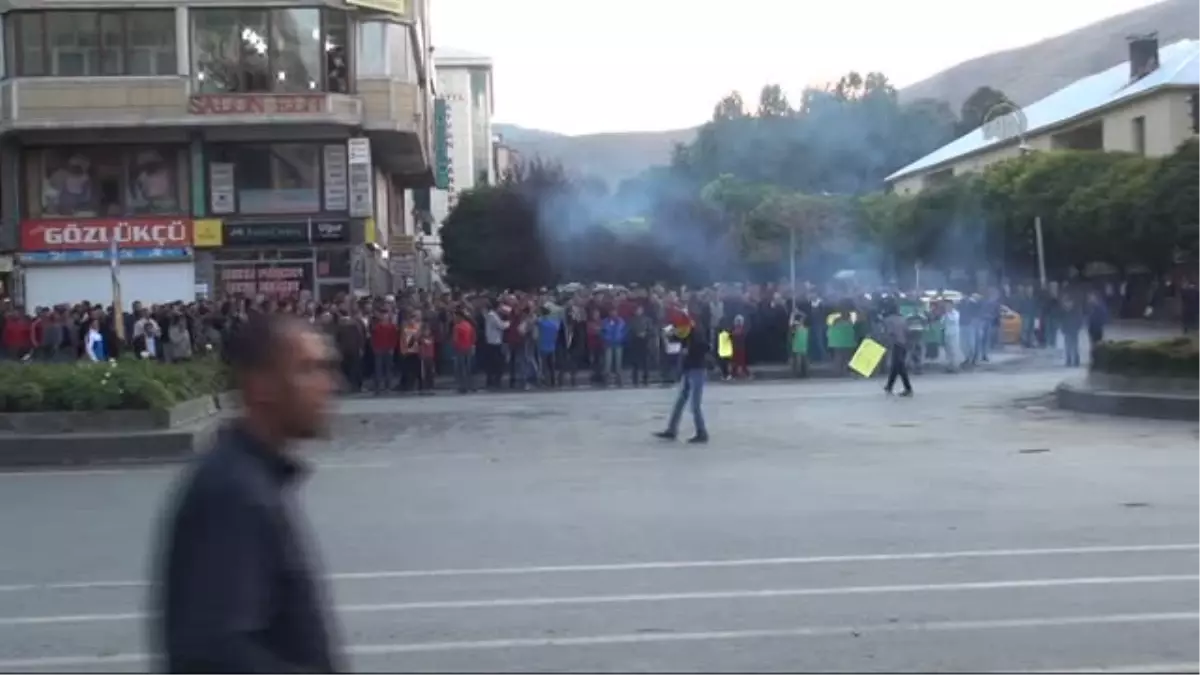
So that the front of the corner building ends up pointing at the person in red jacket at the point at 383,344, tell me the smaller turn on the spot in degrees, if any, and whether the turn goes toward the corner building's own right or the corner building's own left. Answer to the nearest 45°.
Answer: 0° — it already faces them

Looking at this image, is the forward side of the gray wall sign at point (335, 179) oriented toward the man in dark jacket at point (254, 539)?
yes

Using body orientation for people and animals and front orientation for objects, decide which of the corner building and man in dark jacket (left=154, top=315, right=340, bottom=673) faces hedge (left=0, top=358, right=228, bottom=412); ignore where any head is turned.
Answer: the corner building

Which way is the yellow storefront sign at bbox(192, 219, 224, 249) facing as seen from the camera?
toward the camera

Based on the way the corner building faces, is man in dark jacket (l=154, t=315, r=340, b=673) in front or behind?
in front

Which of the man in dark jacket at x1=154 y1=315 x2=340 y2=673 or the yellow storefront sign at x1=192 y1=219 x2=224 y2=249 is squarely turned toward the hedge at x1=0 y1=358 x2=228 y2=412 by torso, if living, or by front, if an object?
the yellow storefront sign

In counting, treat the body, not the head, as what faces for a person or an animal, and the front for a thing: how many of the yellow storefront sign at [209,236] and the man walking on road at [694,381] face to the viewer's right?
0

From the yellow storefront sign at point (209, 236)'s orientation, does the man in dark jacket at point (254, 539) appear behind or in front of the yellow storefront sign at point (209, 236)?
in front

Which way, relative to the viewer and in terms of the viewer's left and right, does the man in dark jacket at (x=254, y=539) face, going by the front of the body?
facing to the right of the viewer

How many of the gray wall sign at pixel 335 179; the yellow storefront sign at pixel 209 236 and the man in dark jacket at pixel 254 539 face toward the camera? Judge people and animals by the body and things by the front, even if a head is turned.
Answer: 2

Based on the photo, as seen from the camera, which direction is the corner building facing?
toward the camera
